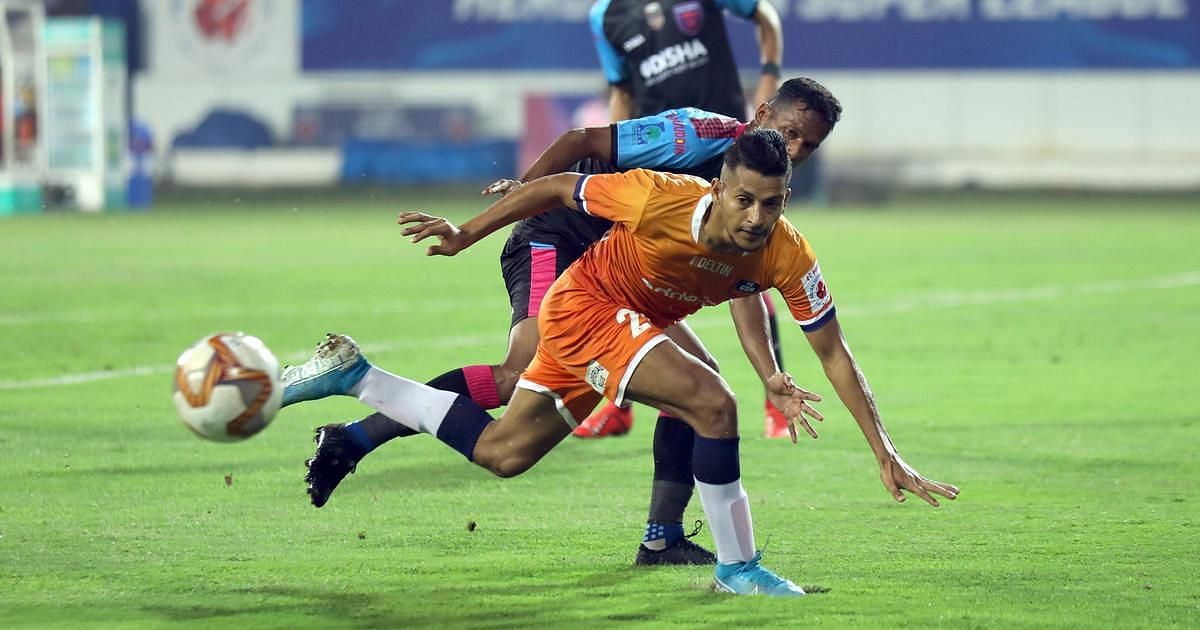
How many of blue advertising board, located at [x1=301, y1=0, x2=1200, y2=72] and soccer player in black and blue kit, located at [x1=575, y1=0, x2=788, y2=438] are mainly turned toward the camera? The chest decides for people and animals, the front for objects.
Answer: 2

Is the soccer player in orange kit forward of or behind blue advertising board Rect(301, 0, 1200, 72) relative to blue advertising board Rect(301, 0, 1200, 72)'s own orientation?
forward

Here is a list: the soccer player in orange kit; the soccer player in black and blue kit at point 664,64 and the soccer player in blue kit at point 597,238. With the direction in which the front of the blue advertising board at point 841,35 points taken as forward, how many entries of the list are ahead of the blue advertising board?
3

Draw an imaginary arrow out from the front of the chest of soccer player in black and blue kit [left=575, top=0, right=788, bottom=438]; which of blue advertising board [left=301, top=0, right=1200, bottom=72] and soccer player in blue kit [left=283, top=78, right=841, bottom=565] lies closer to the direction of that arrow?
the soccer player in blue kit

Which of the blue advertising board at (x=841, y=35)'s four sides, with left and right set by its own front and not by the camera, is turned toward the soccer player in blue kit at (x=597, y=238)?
front

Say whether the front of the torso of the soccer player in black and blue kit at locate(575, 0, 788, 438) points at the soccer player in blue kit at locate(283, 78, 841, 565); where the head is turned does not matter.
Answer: yes

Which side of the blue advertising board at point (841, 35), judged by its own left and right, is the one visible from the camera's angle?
front

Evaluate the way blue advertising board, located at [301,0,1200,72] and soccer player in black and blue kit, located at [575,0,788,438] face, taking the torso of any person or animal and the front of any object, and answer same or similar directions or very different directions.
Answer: same or similar directions

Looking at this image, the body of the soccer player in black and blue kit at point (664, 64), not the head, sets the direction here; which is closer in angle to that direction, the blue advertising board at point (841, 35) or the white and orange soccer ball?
the white and orange soccer ball

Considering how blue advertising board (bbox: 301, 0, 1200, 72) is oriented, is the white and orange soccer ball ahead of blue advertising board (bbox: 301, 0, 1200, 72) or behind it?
ahead

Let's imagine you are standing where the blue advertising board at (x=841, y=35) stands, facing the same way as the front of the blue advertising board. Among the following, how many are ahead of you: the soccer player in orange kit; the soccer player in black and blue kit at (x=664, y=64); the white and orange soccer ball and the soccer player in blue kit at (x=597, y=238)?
4

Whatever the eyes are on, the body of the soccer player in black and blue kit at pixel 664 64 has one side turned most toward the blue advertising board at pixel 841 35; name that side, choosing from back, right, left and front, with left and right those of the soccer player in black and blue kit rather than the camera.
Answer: back

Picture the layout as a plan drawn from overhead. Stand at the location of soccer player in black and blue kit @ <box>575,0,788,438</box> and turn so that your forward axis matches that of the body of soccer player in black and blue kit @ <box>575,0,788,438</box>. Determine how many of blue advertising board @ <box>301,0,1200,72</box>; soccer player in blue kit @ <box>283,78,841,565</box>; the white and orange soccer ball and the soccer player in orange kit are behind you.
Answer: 1

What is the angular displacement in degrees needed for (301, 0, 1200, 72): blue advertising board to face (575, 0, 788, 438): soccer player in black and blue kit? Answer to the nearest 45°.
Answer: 0° — it already faces them

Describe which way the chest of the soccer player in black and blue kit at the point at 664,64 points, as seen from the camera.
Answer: toward the camera

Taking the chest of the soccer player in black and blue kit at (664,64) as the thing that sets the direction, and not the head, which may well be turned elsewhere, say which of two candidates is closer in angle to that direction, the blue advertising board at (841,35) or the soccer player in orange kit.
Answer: the soccer player in orange kit

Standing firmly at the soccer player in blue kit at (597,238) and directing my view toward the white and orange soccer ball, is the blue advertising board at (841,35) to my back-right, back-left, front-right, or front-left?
back-right

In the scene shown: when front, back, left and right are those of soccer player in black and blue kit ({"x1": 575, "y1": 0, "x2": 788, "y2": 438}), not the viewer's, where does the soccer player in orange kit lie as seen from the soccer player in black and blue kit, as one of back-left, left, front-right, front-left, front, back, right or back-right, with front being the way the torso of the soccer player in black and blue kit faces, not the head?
front
